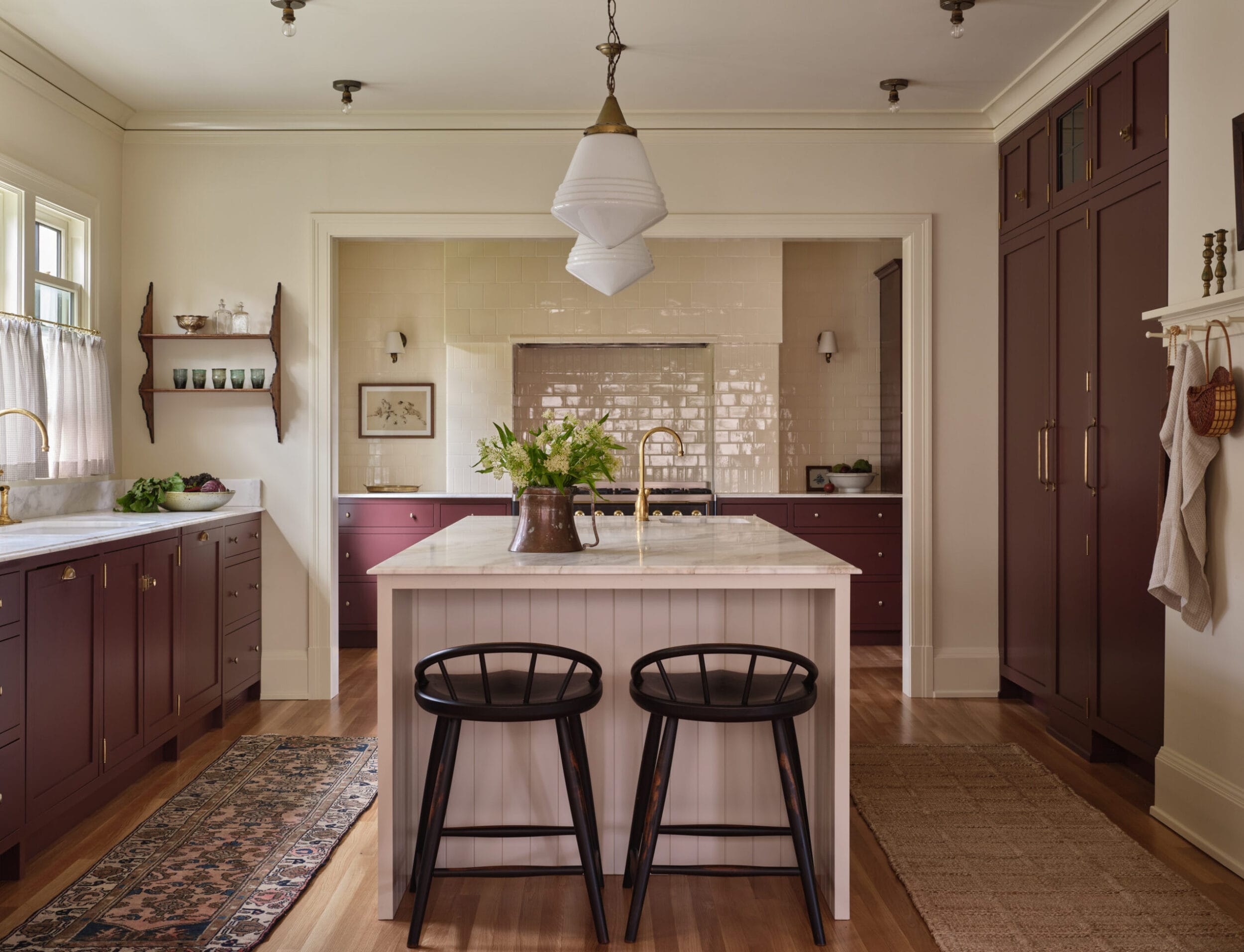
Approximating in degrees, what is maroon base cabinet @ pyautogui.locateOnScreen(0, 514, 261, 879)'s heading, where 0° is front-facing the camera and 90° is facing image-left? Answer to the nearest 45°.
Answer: approximately 315°

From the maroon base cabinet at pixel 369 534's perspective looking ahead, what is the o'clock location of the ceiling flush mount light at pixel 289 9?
The ceiling flush mount light is roughly at 12 o'clock from the maroon base cabinet.

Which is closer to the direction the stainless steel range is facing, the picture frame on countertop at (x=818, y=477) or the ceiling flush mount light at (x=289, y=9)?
the ceiling flush mount light

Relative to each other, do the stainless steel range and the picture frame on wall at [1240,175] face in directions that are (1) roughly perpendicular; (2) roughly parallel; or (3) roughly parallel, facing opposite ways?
roughly perpendicular
